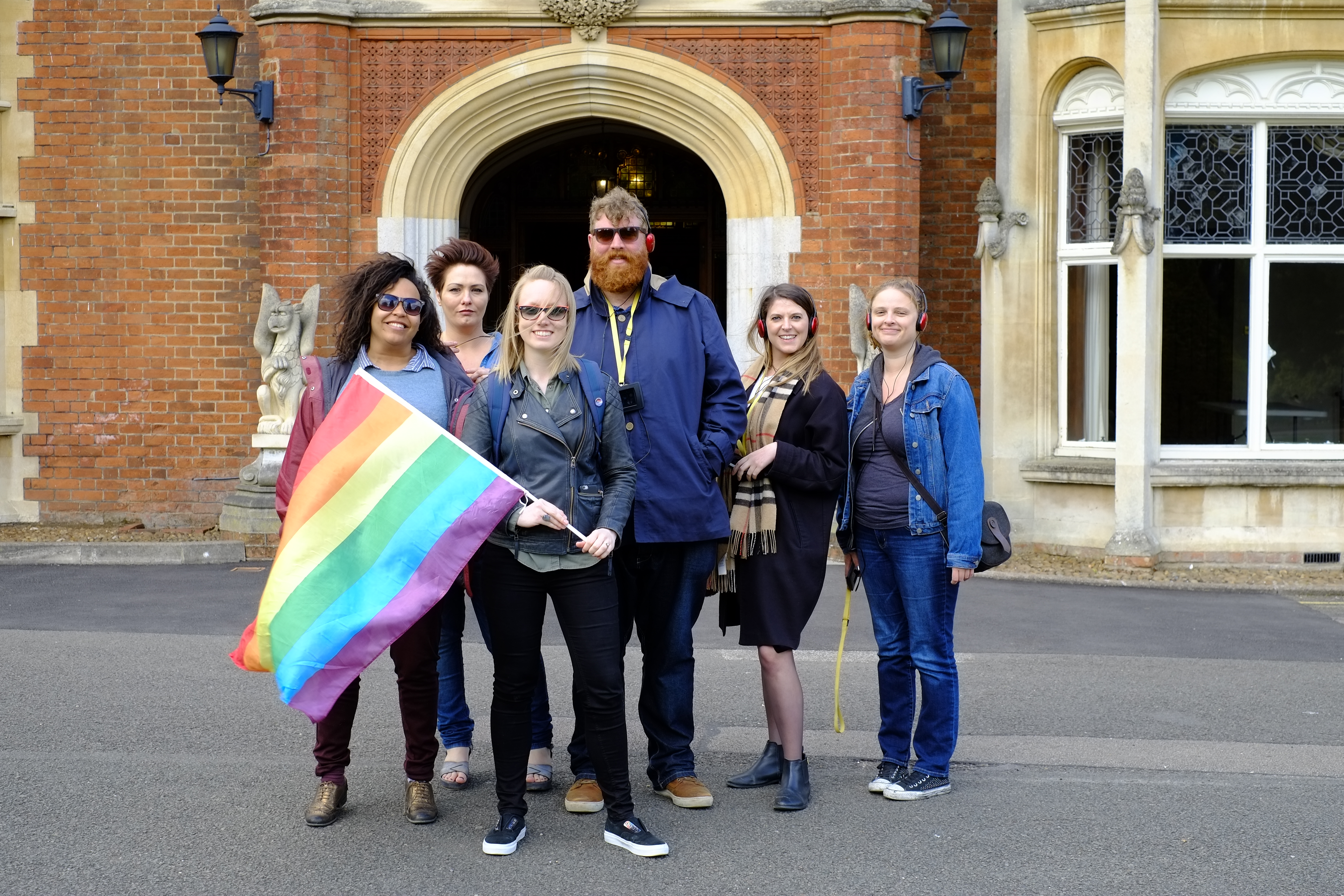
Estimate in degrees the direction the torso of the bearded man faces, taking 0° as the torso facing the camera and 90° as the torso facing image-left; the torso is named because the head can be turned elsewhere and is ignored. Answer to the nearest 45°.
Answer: approximately 0°

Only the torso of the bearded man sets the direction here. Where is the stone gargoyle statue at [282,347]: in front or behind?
behind

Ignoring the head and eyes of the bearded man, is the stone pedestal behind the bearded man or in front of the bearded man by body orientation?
behind

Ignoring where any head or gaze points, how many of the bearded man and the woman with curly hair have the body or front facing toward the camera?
2

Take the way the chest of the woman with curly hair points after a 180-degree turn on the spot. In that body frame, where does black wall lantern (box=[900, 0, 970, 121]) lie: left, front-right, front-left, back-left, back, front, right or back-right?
front-right

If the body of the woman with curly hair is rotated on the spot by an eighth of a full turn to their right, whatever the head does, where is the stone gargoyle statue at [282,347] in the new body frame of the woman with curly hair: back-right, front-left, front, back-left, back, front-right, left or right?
back-right

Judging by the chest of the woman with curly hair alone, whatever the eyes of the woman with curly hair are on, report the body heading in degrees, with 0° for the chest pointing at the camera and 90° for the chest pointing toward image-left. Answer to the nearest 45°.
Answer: approximately 0°

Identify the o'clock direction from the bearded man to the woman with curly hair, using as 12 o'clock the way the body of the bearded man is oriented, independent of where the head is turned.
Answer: The woman with curly hair is roughly at 3 o'clock from the bearded man.

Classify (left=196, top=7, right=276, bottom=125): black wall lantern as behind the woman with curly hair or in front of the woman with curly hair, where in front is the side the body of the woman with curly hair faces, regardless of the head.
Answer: behind

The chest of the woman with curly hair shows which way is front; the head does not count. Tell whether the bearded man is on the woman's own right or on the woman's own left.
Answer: on the woman's own left
